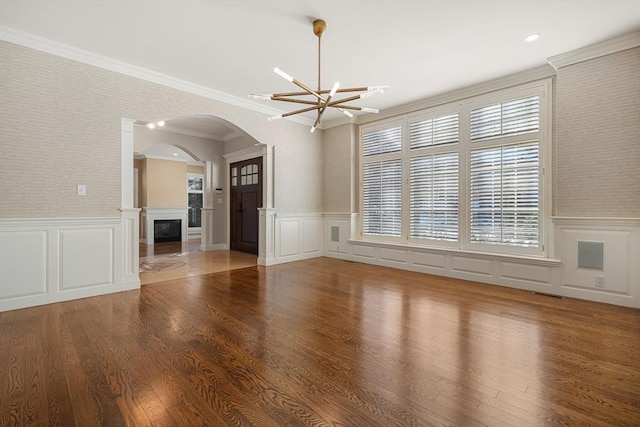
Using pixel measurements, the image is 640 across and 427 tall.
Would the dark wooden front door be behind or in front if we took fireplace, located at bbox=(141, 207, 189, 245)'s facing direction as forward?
in front

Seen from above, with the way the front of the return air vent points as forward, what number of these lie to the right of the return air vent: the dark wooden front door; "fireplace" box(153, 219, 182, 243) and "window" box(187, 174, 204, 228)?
3

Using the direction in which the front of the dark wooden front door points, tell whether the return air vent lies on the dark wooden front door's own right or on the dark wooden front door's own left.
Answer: on the dark wooden front door's own left

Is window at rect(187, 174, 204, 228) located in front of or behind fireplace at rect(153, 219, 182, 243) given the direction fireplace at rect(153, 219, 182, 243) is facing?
behind

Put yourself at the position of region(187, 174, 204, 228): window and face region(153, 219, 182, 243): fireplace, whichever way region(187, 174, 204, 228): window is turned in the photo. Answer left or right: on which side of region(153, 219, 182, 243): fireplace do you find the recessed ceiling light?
left

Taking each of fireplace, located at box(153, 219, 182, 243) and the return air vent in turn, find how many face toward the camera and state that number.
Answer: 2

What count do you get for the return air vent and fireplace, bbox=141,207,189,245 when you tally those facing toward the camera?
2

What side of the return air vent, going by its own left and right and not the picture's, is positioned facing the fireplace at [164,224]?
right

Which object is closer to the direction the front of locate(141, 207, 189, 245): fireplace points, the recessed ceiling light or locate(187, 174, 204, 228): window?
the recessed ceiling light

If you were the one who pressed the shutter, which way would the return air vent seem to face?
facing the viewer

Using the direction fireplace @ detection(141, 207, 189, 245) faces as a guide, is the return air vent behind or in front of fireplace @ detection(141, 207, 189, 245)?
in front

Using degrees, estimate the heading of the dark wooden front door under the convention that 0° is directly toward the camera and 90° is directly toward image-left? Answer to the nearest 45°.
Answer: approximately 45°

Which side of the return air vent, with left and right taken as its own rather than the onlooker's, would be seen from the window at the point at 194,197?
right
